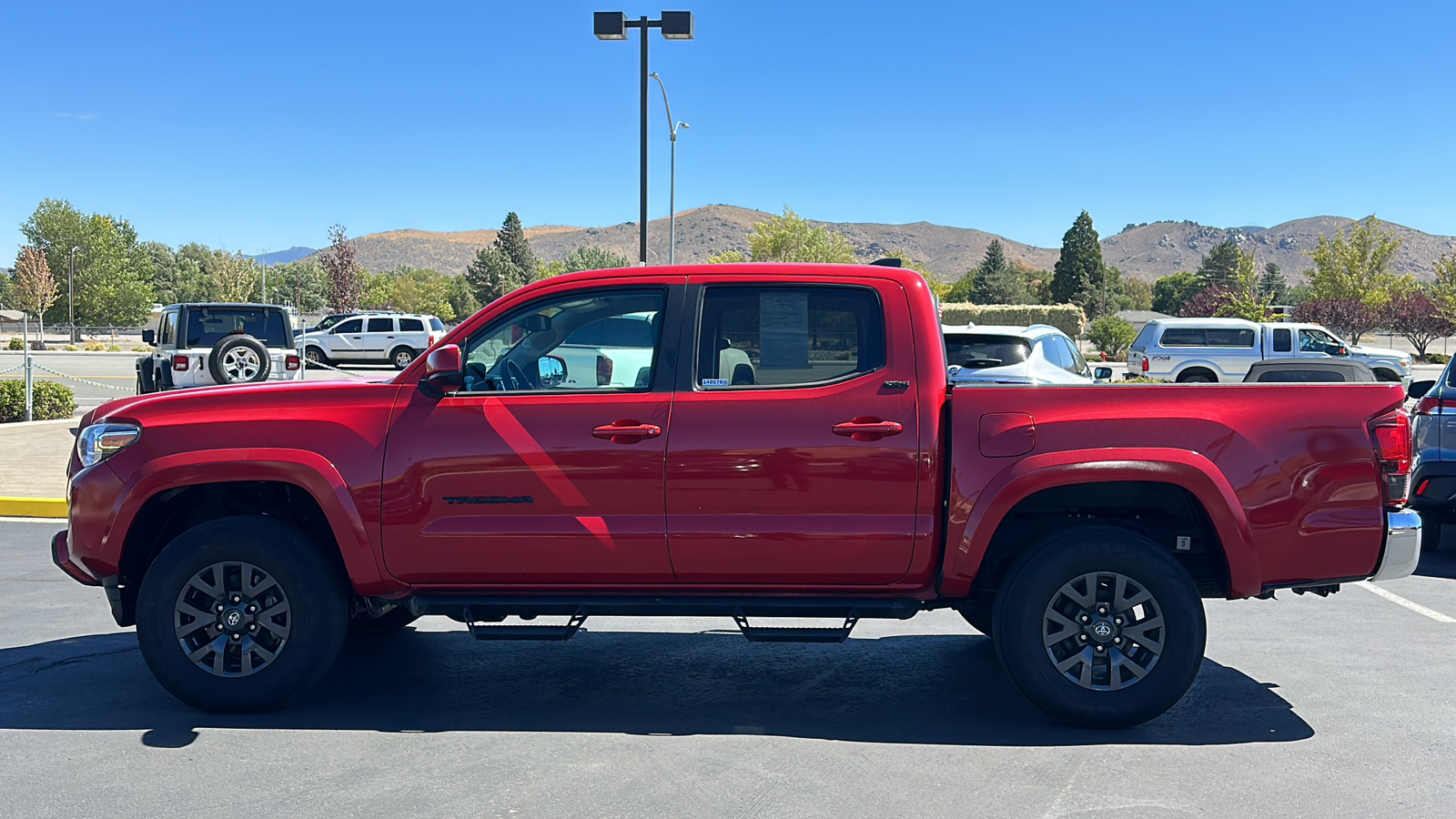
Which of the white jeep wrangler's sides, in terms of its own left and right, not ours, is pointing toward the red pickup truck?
back

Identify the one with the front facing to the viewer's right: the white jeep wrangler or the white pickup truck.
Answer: the white pickup truck

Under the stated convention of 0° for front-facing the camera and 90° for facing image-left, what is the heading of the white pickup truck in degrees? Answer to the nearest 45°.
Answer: approximately 270°

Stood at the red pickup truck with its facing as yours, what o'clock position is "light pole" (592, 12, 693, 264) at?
The light pole is roughly at 3 o'clock from the red pickup truck.

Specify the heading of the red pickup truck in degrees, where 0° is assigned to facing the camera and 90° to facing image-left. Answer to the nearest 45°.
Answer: approximately 90°

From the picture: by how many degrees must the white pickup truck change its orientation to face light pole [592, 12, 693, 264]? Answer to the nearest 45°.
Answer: approximately 135° to its right

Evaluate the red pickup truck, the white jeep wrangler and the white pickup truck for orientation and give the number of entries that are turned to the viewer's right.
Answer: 1

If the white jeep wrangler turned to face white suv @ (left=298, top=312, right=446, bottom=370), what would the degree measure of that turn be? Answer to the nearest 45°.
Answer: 0° — it already faces it

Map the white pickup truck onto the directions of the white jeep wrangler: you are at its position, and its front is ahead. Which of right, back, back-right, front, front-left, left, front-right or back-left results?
right

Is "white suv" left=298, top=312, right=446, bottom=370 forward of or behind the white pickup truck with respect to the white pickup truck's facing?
behind

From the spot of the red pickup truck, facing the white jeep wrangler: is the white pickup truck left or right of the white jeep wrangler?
right

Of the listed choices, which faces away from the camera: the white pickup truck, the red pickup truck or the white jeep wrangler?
the white jeep wrangler

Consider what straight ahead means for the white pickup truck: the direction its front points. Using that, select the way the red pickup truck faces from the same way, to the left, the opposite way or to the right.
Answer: the opposite way

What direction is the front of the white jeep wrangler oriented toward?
away from the camera
